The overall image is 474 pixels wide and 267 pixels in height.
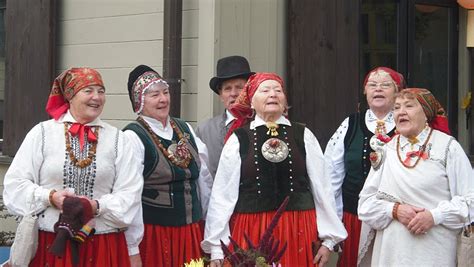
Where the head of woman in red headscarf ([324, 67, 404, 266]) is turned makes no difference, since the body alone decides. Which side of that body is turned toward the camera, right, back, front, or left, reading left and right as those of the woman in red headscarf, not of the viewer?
front

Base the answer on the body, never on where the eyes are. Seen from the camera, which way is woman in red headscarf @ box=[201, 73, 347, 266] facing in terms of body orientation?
toward the camera

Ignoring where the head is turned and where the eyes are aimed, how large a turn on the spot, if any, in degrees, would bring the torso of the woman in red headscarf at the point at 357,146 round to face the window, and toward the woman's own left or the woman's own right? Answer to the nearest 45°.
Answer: approximately 180°

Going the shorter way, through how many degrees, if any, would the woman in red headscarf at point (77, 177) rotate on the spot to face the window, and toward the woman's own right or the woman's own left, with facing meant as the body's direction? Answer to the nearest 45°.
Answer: approximately 135° to the woman's own left

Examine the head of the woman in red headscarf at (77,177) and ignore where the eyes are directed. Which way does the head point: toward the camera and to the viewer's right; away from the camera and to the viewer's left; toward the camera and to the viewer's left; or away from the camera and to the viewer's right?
toward the camera and to the viewer's right

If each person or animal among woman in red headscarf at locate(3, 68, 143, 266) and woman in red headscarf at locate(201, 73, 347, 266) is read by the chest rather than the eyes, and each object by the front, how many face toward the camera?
2

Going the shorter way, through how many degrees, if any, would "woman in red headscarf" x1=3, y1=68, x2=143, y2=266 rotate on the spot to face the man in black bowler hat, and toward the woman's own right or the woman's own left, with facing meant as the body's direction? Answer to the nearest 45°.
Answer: approximately 135° to the woman's own left

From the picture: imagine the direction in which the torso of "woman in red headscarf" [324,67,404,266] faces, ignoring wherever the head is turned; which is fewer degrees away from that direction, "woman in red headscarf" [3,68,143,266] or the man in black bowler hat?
the woman in red headscarf

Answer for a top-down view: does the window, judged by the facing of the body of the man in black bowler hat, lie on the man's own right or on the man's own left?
on the man's own left

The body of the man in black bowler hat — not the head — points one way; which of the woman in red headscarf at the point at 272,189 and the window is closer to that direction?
the woman in red headscarf

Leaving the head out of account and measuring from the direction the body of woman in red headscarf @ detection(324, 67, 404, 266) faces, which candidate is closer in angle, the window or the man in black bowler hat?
the man in black bowler hat

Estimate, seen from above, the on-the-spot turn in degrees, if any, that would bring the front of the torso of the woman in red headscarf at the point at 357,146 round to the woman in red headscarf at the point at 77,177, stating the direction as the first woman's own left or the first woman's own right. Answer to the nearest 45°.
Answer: approximately 45° to the first woman's own right
